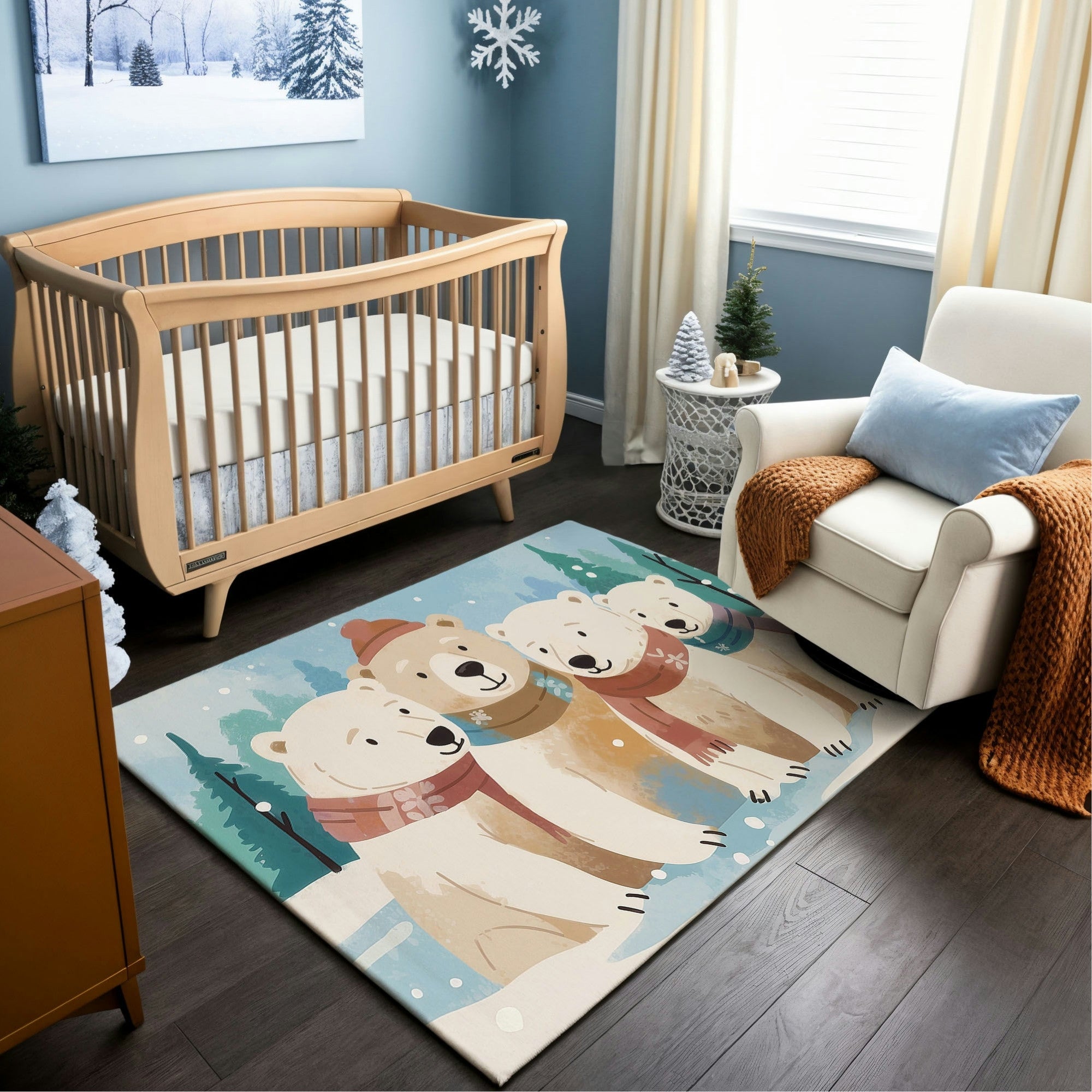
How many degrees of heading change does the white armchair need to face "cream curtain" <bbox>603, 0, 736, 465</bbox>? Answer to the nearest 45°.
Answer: approximately 90° to its right

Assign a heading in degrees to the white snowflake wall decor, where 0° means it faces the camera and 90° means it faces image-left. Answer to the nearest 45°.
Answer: approximately 0°

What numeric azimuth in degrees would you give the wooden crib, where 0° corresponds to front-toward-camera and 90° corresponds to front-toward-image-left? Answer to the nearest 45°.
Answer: approximately 315°

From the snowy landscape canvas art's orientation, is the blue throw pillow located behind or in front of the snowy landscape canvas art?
in front

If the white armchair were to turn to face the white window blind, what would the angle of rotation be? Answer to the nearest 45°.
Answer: approximately 135° to its right

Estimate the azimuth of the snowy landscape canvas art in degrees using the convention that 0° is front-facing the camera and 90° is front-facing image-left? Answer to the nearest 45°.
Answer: approximately 315°

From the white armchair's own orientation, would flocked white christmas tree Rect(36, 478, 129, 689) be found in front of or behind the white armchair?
in front

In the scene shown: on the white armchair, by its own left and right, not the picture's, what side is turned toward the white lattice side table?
right

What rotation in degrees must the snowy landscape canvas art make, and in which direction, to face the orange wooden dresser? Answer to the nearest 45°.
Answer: approximately 45° to its right

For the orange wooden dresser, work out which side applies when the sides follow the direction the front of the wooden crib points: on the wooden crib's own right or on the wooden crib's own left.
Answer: on the wooden crib's own right

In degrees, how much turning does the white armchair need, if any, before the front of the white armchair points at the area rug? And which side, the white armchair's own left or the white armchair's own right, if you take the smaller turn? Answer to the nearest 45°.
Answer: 0° — it already faces it
